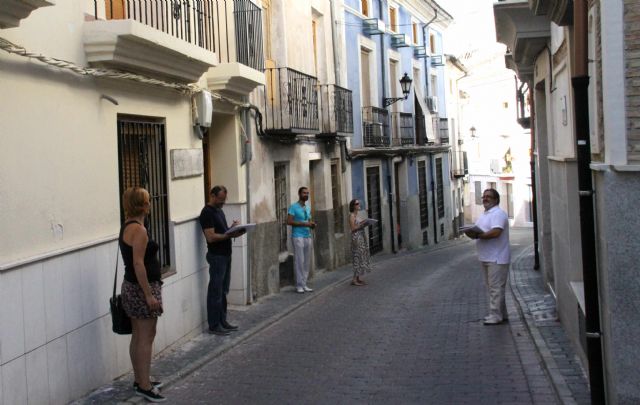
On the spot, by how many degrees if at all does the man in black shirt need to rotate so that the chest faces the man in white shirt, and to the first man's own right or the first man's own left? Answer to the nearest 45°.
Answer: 0° — they already face them

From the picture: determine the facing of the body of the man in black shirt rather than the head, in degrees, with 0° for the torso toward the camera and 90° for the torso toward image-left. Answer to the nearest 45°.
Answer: approximately 270°

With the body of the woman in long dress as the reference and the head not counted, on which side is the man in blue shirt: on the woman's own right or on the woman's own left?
on the woman's own right

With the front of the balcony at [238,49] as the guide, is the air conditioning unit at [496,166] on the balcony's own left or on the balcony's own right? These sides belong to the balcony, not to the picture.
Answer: on the balcony's own left

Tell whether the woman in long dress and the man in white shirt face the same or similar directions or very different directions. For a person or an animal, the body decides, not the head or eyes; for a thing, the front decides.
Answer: very different directions

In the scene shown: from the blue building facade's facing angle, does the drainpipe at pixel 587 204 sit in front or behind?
in front

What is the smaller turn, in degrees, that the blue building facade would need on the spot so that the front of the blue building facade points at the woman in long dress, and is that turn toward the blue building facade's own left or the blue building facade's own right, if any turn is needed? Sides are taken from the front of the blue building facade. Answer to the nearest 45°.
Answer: approximately 45° to the blue building facade's own right

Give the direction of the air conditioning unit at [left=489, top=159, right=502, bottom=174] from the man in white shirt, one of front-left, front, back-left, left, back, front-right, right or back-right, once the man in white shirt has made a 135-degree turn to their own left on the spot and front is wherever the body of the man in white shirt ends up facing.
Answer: back-left

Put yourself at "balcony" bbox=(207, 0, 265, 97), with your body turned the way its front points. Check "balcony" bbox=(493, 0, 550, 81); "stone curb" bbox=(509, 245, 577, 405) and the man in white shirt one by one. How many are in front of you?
3

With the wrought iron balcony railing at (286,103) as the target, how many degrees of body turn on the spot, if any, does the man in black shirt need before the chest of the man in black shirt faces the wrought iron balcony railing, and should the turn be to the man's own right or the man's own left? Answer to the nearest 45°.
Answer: approximately 90° to the man's own left

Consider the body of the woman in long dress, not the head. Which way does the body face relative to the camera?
to the viewer's right

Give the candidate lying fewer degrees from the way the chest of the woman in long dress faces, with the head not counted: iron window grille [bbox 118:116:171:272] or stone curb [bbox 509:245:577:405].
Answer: the stone curb

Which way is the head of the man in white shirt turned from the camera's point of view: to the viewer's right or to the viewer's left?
to the viewer's left

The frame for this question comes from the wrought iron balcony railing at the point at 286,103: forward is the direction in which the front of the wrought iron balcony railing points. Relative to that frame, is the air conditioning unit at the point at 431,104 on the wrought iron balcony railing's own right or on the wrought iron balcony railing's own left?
on the wrought iron balcony railing's own left

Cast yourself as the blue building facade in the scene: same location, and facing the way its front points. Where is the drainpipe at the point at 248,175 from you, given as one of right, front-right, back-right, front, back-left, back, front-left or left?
front-right
